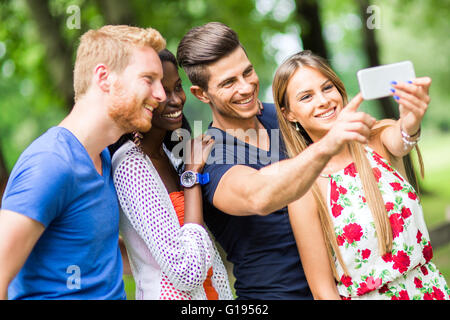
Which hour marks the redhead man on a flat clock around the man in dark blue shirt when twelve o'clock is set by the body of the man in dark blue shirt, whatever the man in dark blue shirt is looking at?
The redhead man is roughly at 3 o'clock from the man in dark blue shirt.

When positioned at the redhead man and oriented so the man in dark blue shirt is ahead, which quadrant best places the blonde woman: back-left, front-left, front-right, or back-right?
front-right

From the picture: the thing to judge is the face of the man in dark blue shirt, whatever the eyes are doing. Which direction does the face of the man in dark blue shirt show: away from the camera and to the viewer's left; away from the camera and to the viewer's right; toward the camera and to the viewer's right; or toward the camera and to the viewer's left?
toward the camera and to the viewer's right

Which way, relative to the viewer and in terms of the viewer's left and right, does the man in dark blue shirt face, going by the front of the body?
facing the viewer and to the right of the viewer

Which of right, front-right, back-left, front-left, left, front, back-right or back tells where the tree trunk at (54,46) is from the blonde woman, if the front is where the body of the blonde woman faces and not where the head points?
back-right

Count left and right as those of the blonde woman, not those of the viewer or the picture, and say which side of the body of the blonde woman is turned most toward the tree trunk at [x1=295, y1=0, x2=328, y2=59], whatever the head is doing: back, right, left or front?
back

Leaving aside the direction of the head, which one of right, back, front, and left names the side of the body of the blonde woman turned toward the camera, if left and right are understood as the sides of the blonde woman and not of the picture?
front

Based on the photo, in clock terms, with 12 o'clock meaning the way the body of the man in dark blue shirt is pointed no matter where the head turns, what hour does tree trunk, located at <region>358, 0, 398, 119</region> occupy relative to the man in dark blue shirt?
The tree trunk is roughly at 8 o'clock from the man in dark blue shirt.

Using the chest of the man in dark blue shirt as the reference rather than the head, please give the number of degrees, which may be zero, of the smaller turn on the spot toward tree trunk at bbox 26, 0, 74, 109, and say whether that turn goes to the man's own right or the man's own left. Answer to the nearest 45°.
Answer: approximately 180°

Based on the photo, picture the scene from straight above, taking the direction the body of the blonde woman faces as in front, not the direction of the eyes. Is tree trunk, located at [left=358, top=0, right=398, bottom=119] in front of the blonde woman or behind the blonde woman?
behind

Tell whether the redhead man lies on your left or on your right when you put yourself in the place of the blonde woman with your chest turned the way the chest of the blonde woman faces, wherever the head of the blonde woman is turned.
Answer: on your right

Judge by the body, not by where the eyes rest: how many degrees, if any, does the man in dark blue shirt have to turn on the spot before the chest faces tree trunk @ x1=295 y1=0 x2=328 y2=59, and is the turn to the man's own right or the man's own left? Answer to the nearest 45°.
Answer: approximately 135° to the man's own left

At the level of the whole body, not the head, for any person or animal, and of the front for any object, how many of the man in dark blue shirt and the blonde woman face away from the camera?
0
